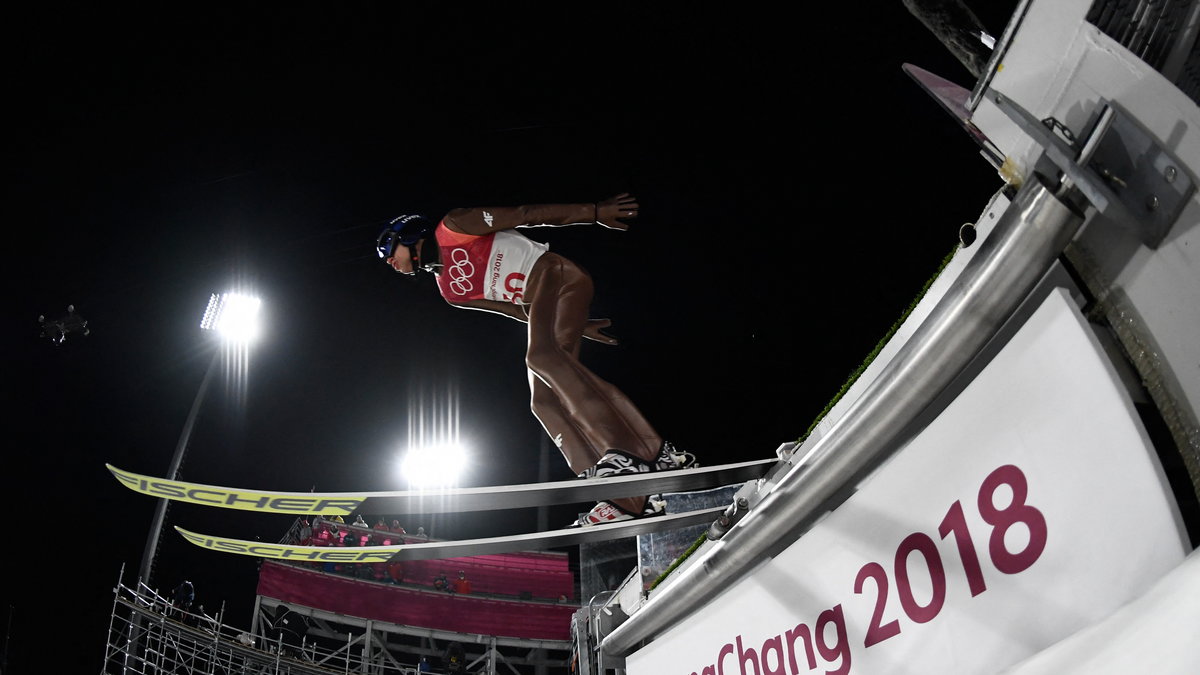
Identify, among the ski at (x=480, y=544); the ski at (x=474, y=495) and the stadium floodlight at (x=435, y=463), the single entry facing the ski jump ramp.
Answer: the stadium floodlight

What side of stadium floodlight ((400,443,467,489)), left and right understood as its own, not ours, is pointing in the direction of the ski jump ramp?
front

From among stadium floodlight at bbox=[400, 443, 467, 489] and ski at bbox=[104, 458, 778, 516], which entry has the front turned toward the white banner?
the stadium floodlight

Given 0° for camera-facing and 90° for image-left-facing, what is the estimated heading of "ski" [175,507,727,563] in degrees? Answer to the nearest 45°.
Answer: approximately 90°

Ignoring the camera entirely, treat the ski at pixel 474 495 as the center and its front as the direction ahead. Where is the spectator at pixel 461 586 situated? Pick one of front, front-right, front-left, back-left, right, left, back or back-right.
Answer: right

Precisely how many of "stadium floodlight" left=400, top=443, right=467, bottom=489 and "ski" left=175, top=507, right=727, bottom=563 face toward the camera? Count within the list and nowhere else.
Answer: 1

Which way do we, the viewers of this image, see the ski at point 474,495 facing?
facing to the left of the viewer

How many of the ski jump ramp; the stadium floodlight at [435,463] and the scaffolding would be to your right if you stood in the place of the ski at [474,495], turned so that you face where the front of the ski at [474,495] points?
2

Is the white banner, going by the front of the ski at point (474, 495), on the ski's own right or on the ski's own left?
on the ski's own left

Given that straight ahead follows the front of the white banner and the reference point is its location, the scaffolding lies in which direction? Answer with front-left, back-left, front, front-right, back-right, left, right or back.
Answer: right

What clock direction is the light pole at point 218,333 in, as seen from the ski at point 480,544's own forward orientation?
The light pole is roughly at 2 o'clock from the ski.

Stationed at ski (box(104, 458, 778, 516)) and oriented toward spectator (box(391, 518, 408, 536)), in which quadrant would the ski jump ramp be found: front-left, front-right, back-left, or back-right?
back-right

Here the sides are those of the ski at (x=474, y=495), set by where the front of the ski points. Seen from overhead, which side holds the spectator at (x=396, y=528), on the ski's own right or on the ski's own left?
on the ski's own right
